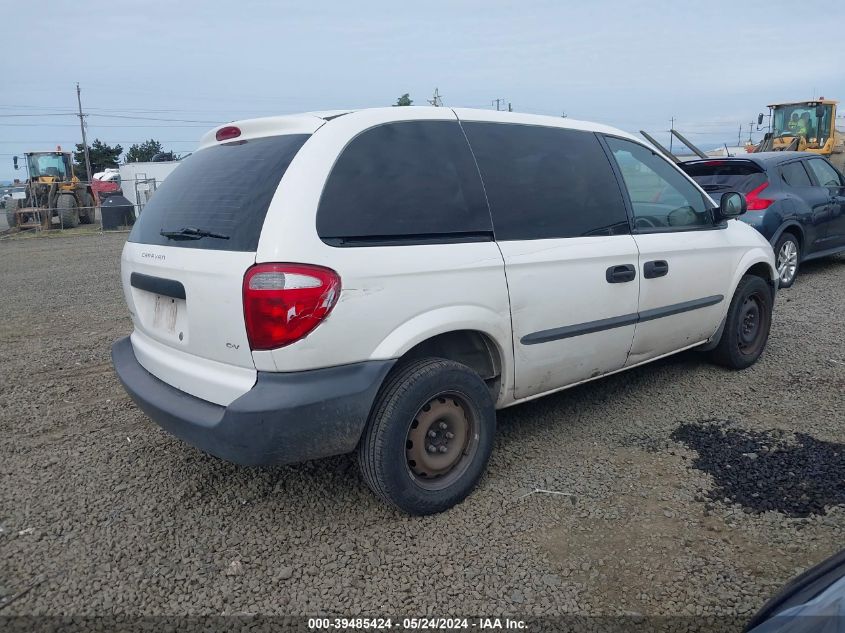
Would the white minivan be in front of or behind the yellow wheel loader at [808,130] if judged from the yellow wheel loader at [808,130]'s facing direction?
in front

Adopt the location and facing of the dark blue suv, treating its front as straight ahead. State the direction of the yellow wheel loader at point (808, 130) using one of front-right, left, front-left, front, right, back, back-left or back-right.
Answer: front-left

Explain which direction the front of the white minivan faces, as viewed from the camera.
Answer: facing away from the viewer and to the right of the viewer

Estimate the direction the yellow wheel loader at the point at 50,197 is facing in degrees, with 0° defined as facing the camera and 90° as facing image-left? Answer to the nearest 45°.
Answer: approximately 45°

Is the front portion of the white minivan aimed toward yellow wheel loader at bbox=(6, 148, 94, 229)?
no

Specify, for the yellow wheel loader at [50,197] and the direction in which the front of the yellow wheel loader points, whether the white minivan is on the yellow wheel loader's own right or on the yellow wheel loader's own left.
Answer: on the yellow wheel loader's own left

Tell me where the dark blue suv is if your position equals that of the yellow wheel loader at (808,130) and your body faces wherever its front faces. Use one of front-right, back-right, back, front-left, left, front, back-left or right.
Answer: front-left

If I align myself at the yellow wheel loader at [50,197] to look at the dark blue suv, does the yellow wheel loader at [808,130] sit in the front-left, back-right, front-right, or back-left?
front-left

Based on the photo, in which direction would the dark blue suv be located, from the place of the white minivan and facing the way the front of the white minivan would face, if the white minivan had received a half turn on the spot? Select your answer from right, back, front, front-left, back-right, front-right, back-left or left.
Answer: back

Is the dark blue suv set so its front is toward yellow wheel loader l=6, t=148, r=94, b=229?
no

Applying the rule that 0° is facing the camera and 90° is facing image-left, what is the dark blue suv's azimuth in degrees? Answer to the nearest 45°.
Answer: approximately 225°
